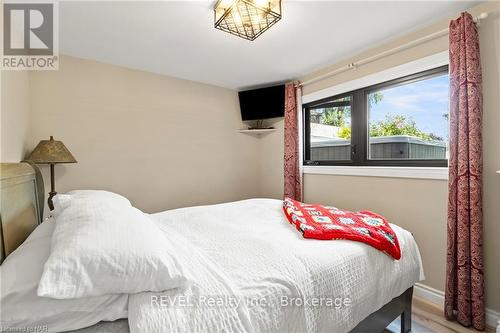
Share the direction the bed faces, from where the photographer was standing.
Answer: facing away from the viewer and to the right of the viewer

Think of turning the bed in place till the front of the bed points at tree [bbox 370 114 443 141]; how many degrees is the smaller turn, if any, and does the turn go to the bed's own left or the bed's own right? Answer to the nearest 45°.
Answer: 0° — it already faces it

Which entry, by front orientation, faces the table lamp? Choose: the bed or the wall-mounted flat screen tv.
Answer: the wall-mounted flat screen tv

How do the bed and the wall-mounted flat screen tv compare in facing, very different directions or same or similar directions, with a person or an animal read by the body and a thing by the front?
very different directions

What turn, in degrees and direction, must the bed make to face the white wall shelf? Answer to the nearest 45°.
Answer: approximately 45° to its left

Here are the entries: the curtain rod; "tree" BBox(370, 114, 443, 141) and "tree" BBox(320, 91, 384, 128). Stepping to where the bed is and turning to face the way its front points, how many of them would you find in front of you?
3

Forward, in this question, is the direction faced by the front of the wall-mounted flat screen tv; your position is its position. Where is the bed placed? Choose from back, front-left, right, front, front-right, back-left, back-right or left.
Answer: front-left

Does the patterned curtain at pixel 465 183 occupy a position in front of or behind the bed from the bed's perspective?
in front

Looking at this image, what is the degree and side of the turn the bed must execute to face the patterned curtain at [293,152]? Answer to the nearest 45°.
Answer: approximately 45° to its left

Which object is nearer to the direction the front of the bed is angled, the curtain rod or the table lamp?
the curtain rod

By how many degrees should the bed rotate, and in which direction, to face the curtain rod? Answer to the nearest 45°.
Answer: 0° — it already faces it

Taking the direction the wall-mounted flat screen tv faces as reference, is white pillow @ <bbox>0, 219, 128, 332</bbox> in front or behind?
in front
